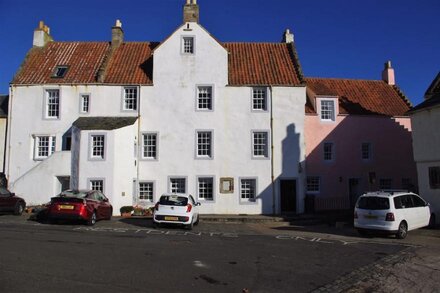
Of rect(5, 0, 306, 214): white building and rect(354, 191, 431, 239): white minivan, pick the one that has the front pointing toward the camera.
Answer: the white building

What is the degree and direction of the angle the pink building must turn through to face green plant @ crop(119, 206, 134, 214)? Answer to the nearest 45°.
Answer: approximately 45° to its right

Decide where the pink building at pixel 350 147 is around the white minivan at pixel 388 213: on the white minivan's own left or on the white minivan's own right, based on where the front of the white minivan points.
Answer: on the white minivan's own left

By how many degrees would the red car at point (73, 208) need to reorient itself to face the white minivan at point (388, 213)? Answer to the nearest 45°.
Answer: approximately 90° to its right

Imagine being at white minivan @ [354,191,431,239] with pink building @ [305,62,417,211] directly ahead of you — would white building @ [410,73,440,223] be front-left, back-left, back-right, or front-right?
front-right

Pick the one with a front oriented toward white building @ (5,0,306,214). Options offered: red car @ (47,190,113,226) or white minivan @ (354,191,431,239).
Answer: the red car

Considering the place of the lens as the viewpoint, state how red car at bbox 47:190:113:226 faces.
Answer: facing away from the viewer and to the right of the viewer

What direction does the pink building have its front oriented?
toward the camera

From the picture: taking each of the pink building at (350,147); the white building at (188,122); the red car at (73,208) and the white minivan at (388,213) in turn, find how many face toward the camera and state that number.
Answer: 2

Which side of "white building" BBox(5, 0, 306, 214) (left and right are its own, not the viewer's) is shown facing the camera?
front

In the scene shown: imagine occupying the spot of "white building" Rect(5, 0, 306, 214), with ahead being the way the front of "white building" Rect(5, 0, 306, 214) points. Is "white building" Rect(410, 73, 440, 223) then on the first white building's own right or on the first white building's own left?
on the first white building's own left

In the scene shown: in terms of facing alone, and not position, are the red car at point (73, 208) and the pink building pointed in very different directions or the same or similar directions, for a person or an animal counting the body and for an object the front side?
very different directions

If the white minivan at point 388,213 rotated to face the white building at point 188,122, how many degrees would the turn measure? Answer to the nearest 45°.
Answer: approximately 90° to its left

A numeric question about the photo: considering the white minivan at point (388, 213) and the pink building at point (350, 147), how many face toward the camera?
1

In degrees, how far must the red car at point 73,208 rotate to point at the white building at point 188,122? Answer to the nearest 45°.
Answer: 0° — it already faces it

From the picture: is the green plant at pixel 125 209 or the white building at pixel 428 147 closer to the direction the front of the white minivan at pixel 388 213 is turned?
the white building
